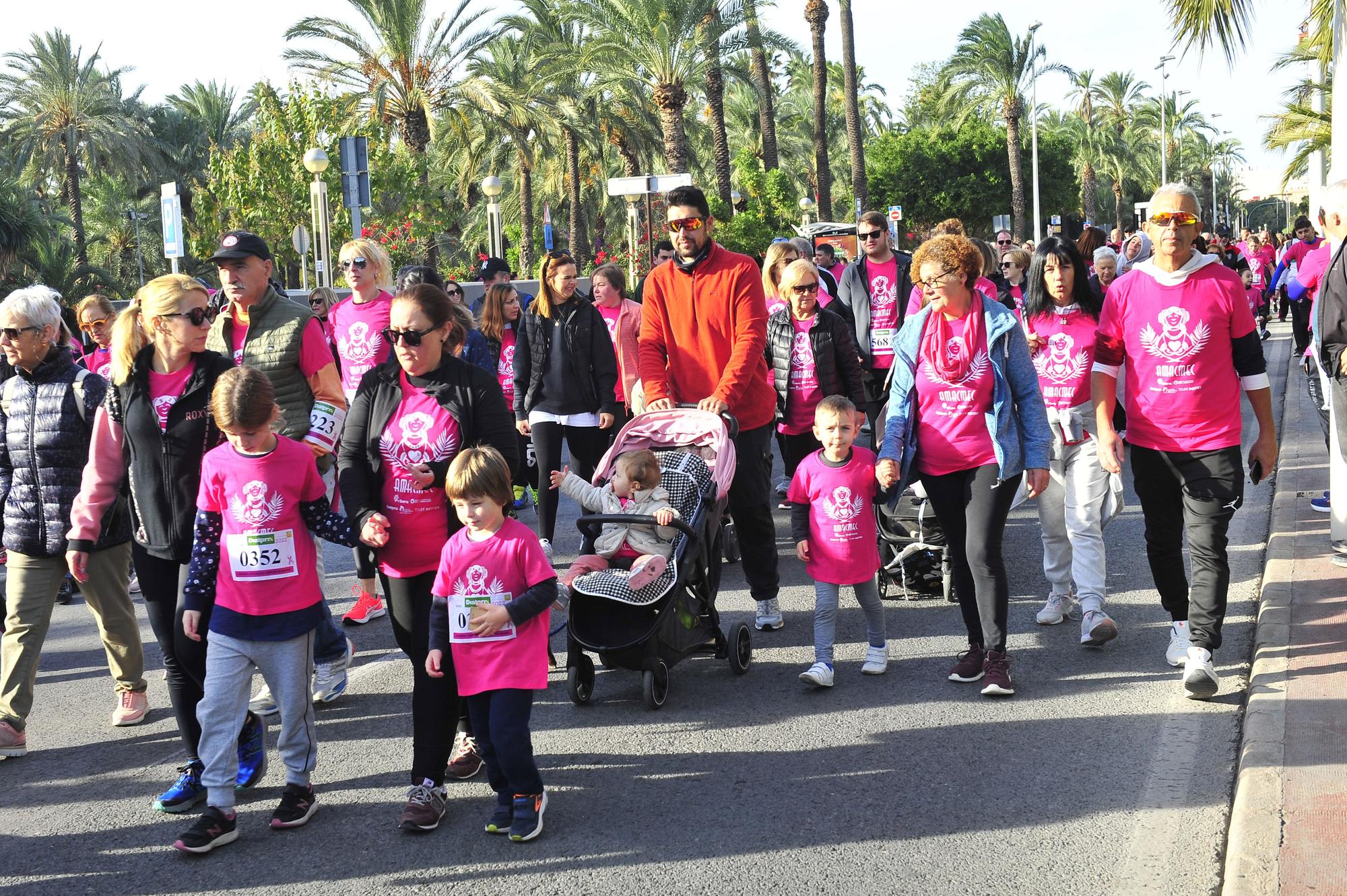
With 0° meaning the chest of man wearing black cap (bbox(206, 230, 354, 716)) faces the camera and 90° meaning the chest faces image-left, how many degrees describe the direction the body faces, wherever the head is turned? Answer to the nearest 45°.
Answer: approximately 45°

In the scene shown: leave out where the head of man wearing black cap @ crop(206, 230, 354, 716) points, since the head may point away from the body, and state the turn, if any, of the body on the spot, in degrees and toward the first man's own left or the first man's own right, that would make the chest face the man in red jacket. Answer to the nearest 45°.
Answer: approximately 135° to the first man's own left

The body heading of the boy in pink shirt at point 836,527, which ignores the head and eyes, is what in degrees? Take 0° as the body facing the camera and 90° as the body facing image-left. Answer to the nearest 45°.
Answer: approximately 0°

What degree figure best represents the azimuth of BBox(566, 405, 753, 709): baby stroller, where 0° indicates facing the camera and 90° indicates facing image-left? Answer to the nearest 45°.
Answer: approximately 45°

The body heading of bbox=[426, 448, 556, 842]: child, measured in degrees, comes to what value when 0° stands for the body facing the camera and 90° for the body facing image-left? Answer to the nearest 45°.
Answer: approximately 45°

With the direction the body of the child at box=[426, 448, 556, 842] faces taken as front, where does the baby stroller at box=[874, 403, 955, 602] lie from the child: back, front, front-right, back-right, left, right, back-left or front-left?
back
